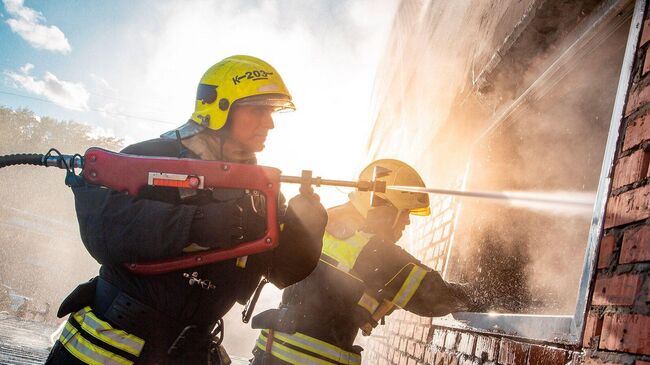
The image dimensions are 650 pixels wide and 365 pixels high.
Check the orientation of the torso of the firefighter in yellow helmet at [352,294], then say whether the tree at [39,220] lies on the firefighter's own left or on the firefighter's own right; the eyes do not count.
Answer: on the firefighter's own left

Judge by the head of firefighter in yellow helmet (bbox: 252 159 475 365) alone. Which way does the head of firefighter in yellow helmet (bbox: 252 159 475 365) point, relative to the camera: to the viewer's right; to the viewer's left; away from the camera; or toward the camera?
to the viewer's right

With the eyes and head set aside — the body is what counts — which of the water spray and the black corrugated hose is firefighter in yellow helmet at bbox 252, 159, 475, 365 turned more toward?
the water spray

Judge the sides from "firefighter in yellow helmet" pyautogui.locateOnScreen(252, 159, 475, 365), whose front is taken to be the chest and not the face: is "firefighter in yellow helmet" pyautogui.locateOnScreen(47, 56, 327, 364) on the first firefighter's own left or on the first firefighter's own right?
on the first firefighter's own right

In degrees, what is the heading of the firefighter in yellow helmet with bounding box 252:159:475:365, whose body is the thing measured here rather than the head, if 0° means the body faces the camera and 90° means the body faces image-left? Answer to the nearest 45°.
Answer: approximately 270°

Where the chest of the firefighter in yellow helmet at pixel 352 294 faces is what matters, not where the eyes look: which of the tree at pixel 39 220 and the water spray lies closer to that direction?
the water spray

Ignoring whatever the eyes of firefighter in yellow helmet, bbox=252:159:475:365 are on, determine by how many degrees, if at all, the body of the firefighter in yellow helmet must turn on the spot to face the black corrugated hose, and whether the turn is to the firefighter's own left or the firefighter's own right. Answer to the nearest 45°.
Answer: approximately 135° to the firefighter's own right
